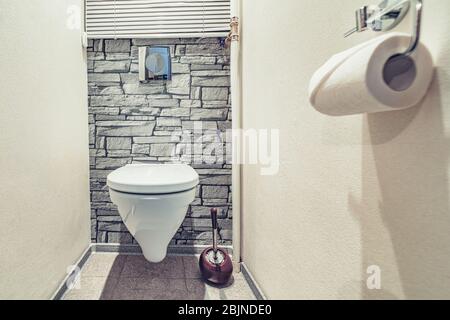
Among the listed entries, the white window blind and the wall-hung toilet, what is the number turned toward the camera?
2

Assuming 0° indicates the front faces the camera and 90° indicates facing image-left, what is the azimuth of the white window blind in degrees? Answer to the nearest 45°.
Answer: approximately 0°

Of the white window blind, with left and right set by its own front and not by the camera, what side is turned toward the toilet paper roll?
front

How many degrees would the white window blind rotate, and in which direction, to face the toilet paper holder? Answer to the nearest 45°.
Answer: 0° — it already faces it

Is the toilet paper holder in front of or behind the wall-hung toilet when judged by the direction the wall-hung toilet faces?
in front

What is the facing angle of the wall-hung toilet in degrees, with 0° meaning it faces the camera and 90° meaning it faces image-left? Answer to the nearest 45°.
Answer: approximately 0°
